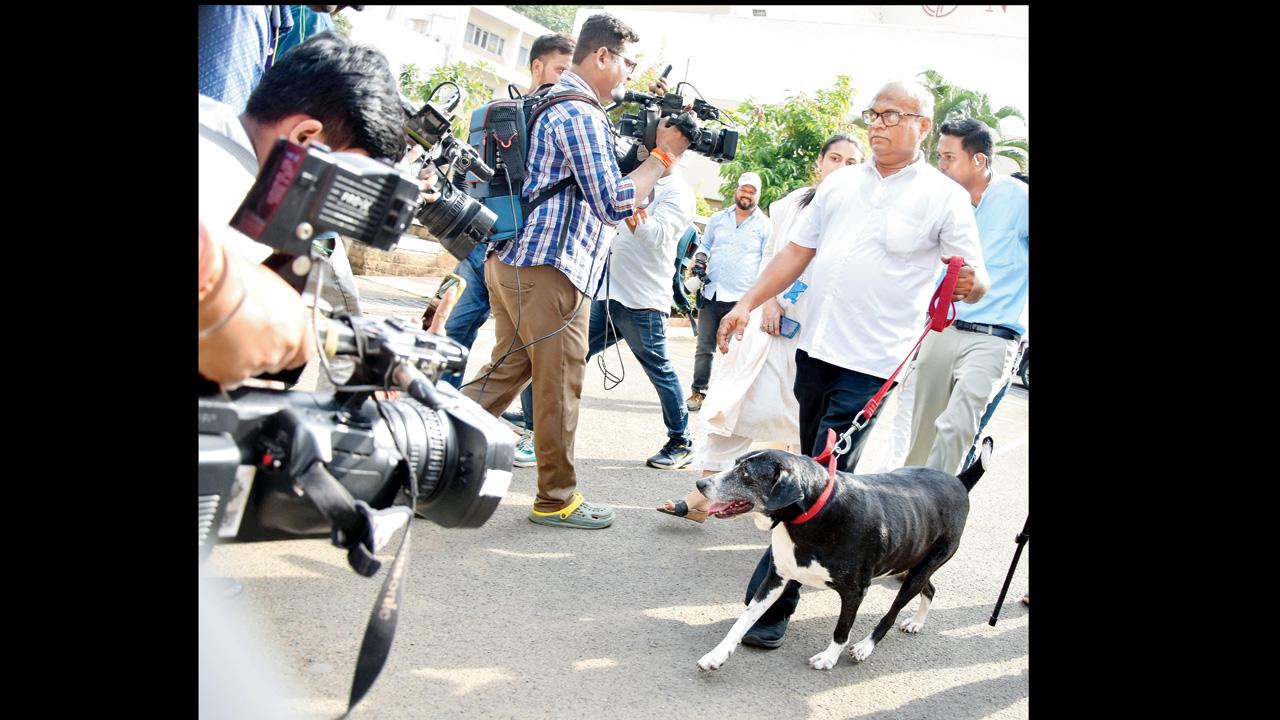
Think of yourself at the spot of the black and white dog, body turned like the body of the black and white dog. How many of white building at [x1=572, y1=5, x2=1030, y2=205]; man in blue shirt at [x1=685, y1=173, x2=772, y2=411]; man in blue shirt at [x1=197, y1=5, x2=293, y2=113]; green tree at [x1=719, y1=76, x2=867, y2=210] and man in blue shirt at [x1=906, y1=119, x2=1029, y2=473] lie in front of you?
1

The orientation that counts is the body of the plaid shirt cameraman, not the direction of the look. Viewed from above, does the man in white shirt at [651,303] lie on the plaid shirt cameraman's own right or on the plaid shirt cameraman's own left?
on the plaid shirt cameraman's own left

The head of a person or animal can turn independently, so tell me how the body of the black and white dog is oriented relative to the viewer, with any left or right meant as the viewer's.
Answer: facing the viewer and to the left of the viewer

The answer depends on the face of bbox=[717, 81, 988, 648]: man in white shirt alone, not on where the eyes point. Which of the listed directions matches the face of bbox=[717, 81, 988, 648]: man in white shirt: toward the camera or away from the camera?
toward the camera

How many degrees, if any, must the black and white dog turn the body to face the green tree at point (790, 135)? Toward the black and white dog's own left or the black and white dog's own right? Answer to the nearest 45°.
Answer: approximately 135° to the black and white dog's own right

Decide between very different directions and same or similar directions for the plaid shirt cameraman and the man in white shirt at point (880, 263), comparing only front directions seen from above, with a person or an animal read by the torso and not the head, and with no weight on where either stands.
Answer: very different directions

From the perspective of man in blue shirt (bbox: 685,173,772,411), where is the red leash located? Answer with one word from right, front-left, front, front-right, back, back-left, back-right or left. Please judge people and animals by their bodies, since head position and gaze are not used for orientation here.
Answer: front

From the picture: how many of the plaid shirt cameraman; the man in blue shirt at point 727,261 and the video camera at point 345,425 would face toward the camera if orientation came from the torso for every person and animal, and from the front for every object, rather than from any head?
1

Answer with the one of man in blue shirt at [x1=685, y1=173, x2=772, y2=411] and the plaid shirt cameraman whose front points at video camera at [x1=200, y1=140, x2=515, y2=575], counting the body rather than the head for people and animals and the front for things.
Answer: the man in blue shirt

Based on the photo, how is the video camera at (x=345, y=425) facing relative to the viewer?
to the viewer's right

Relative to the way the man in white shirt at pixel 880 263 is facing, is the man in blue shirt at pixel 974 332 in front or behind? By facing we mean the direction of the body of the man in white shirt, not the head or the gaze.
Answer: behind

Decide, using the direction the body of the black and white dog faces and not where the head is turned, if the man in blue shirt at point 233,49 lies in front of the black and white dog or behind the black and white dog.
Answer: in front

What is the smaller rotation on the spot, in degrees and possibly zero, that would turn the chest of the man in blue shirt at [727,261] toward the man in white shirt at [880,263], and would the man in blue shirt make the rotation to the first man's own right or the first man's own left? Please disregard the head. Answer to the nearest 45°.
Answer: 0° — they already face them

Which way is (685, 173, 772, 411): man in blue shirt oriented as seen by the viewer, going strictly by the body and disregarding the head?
toward the camera

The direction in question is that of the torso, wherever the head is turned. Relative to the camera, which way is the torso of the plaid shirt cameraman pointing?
to the viewer's right

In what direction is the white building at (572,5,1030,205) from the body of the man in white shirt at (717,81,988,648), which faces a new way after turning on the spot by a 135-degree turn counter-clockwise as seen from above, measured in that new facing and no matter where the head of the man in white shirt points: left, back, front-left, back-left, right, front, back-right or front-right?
left
